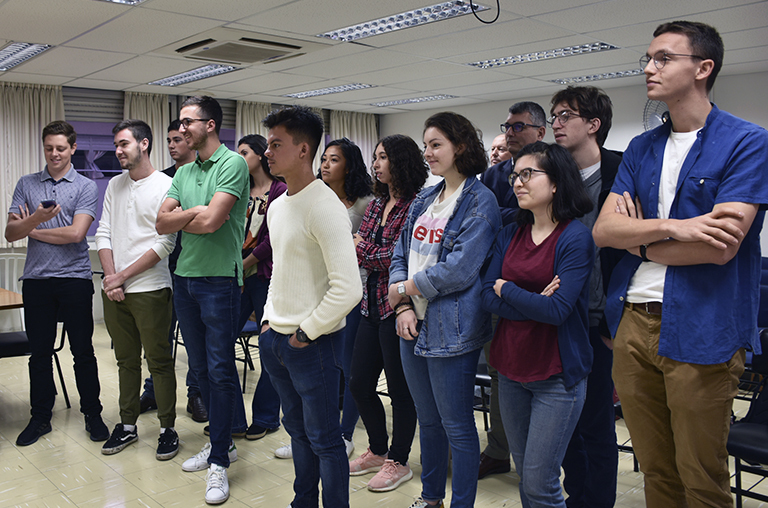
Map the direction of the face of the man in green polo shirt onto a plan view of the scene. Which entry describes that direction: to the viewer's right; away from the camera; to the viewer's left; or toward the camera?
to the viewer's left

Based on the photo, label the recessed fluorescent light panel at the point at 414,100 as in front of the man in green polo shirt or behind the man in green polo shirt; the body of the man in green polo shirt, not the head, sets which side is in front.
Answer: behind

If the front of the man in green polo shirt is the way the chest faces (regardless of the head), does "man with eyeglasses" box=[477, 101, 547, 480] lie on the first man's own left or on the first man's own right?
on the first man's own left

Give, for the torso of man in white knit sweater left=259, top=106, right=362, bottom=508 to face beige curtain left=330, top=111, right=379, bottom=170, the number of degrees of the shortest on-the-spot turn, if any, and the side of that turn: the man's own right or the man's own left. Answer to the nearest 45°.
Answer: approximately 135° to the man's own right

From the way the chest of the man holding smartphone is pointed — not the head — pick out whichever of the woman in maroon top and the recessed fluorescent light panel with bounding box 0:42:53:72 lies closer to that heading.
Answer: the woman in maroon top

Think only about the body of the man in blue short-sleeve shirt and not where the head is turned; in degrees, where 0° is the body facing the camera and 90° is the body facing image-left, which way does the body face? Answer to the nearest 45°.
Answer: approximately 45°

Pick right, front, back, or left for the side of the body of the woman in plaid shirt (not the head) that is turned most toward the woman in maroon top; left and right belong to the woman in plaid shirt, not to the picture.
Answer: left

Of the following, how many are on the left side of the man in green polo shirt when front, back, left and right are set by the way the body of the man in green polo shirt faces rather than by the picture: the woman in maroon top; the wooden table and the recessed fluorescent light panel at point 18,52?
1

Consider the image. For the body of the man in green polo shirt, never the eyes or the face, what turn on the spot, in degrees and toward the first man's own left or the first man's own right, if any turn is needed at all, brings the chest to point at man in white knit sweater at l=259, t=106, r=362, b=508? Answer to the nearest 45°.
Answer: approximately 45° to the first man's own left

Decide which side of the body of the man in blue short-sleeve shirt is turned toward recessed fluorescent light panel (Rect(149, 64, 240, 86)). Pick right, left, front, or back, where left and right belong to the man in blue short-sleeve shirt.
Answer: right

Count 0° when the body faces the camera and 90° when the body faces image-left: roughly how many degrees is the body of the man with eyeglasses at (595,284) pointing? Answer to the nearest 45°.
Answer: approximately 45°

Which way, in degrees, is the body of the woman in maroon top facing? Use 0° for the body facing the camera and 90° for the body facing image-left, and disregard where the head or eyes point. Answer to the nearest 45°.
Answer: approximately 45°

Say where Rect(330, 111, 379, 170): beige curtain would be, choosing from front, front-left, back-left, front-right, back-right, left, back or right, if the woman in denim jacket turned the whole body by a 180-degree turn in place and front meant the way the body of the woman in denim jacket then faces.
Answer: front-left
